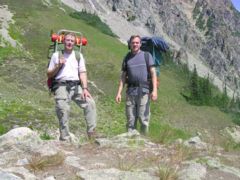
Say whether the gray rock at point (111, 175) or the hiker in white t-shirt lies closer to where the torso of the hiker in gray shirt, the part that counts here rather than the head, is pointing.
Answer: the gray rock

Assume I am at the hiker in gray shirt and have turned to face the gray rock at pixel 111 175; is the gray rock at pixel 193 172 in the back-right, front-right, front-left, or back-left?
front-left

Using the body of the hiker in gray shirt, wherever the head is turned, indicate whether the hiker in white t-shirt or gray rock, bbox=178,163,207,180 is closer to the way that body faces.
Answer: the gray rock

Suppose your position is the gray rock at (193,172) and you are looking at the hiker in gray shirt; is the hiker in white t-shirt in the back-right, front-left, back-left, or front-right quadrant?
front-left

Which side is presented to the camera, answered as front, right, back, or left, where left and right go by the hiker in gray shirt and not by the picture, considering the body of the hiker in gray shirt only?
front

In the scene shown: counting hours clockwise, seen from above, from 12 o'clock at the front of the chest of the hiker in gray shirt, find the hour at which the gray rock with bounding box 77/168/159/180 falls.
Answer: The gray rock is roughly at 12 o'clock from the hiker in gray shirt.

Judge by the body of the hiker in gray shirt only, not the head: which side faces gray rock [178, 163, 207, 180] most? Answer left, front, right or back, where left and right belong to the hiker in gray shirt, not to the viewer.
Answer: front

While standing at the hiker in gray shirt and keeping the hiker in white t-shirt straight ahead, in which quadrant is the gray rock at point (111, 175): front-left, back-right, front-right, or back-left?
front-left

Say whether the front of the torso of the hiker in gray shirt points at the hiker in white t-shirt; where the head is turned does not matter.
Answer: no
